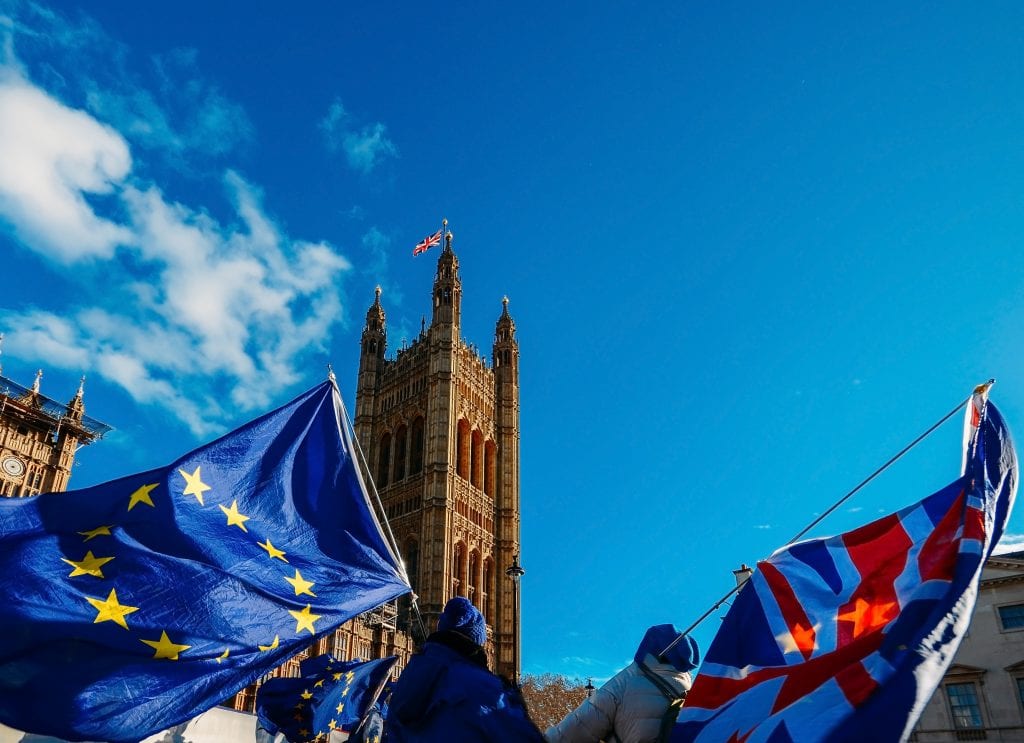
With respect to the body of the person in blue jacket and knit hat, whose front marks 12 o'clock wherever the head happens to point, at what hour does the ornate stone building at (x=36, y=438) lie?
The ornate stone building is roughly at 11 o'clock from the person in blue jacket and knit hat.

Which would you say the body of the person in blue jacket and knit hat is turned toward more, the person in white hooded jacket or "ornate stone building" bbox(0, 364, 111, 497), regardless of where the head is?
the ornate stone building

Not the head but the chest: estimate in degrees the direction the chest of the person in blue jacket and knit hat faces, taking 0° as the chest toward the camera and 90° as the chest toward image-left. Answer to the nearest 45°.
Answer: approximately 180°

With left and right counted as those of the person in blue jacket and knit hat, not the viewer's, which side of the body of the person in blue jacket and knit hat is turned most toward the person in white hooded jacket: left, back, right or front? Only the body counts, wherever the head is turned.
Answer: right

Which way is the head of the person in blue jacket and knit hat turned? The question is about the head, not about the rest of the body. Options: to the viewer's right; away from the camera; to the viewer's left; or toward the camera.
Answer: away from the camera
